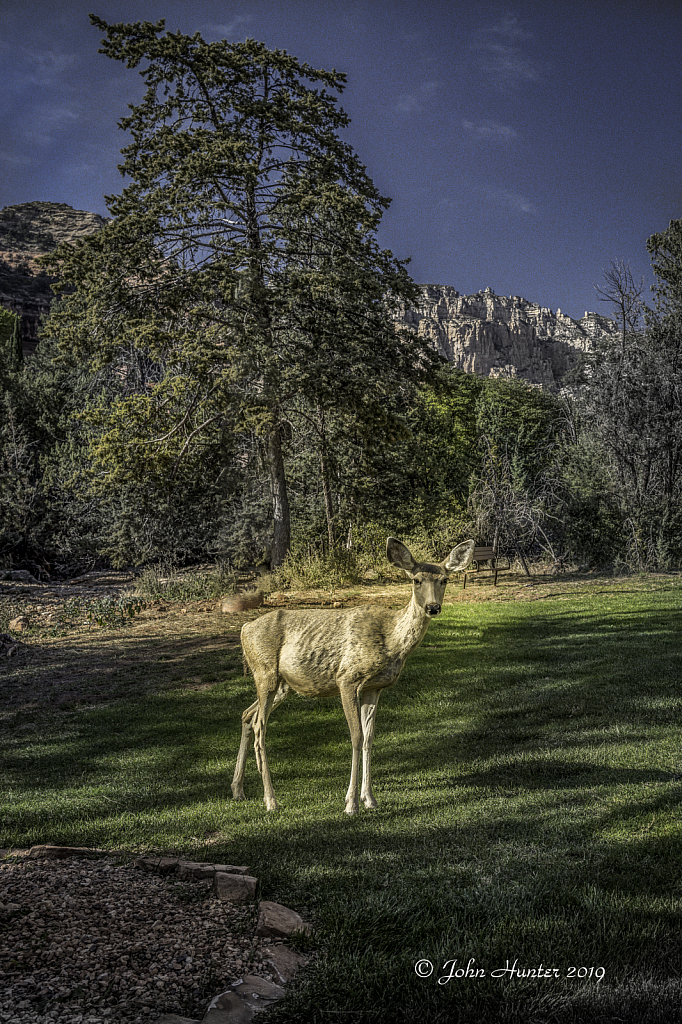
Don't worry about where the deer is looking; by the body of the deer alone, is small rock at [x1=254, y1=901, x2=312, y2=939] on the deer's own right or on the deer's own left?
on the deer's own right

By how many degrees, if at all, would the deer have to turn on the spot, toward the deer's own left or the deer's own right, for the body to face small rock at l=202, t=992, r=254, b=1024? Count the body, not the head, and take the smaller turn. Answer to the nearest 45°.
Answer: approximately 90° to the deer's own right

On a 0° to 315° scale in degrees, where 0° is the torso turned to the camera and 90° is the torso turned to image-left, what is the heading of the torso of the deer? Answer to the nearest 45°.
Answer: approximately 270°

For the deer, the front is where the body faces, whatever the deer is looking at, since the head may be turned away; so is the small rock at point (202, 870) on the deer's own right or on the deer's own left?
on the deer's own right

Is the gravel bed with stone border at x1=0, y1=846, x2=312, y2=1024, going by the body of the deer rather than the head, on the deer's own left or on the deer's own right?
on the deer's own right

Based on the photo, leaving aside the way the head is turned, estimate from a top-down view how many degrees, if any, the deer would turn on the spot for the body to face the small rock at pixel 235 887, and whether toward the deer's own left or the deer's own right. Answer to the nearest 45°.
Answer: approximately 90° to the deer's own right

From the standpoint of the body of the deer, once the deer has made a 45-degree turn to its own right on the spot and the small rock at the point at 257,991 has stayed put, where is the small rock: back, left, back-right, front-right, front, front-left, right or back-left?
front-right

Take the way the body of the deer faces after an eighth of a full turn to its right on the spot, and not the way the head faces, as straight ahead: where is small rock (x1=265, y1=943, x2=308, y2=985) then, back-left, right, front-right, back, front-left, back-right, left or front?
front-right

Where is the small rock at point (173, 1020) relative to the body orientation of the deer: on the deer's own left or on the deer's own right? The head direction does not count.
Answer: on the deer's own right
